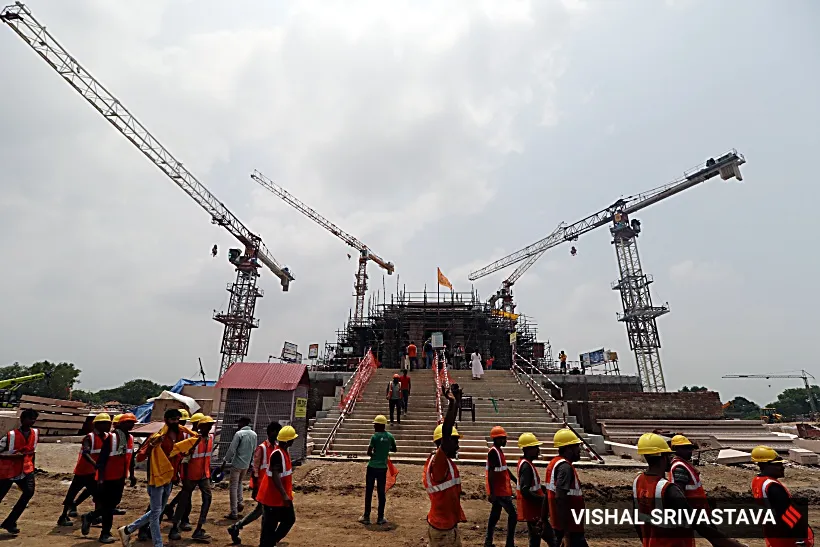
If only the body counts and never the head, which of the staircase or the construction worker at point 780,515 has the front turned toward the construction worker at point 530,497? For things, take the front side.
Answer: the staircase

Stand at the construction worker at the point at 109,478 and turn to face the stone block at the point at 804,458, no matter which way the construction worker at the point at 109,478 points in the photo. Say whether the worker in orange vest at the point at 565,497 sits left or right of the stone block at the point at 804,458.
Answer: right

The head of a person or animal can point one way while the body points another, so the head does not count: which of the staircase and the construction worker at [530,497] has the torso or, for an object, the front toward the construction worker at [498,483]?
the staircase

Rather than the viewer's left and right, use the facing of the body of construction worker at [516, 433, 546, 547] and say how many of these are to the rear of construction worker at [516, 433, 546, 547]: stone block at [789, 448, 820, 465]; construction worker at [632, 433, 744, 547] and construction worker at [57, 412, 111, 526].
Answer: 1

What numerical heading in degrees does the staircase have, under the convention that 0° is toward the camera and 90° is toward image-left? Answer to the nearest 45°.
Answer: approximately 0°

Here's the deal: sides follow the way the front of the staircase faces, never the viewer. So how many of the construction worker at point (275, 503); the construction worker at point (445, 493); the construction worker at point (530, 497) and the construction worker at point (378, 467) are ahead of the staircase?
4

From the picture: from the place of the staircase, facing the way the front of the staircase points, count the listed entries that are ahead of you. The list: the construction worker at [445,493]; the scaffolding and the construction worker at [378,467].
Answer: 2

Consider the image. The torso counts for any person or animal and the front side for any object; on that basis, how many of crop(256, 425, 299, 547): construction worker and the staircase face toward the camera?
1

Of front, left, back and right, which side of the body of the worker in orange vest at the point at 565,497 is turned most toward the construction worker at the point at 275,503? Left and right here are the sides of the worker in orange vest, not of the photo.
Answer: back

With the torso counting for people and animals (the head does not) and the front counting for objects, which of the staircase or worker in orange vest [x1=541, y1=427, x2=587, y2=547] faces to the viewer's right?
the worker in orange vest
